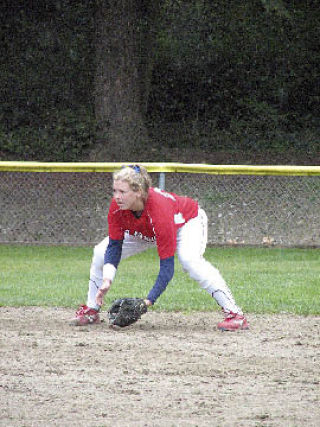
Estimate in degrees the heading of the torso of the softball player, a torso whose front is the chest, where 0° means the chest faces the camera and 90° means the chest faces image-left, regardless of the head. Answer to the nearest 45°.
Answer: approximately 45°

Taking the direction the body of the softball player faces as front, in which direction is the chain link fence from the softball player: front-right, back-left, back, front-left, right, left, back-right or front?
back-right
